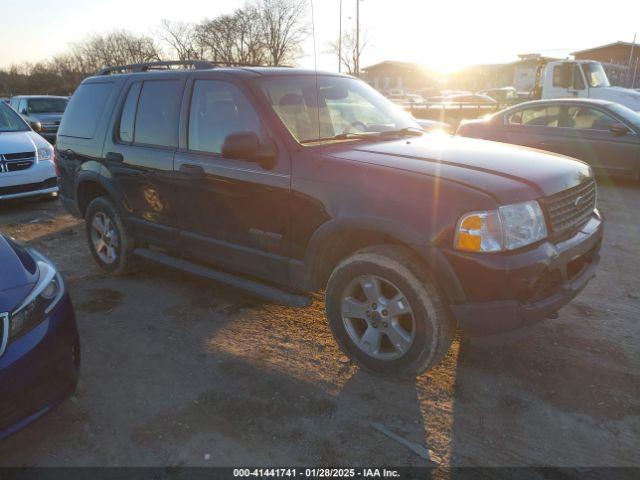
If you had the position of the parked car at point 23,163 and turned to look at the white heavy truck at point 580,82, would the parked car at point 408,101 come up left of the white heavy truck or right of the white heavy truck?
left

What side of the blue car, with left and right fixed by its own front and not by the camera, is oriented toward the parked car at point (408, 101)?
left

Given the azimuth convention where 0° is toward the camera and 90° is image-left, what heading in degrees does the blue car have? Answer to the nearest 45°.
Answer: approximately 315°

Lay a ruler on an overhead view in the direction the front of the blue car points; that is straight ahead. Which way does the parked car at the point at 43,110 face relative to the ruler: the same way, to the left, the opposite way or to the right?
the same way

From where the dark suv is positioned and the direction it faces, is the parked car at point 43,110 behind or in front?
behind

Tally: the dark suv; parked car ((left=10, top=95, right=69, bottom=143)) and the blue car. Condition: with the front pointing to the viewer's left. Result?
0

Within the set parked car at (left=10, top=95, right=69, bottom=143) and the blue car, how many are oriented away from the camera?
0

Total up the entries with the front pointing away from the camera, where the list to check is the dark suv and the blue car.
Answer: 0

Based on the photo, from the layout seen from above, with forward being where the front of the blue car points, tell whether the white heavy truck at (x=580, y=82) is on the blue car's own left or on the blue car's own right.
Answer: on the blue car's own left

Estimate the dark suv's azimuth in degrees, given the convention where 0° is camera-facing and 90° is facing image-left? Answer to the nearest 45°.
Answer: approximately 315°

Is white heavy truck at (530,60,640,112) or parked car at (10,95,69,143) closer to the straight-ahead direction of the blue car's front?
the white heavy truck

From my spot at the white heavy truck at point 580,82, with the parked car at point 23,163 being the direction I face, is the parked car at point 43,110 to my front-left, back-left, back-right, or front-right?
front-right

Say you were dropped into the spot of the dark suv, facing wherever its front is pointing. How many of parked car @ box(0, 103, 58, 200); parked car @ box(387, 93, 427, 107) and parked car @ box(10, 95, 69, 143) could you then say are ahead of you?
0

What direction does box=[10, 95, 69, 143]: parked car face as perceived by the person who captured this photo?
facing the viewer and to the right of the viewer
